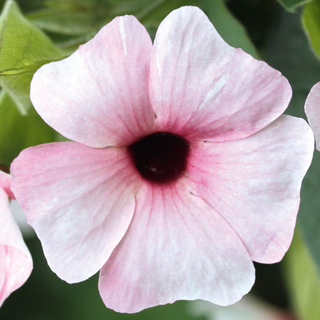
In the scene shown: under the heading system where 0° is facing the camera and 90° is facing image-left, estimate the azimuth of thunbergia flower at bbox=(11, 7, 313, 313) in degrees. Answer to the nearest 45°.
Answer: approximately 0°
